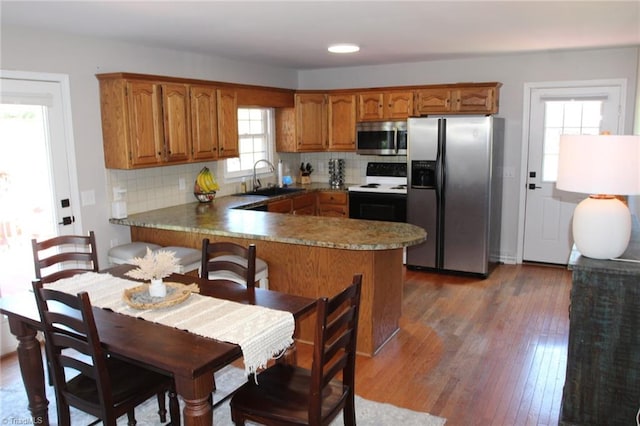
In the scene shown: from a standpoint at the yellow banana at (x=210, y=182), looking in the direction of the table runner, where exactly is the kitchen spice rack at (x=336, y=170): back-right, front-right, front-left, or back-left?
back-left

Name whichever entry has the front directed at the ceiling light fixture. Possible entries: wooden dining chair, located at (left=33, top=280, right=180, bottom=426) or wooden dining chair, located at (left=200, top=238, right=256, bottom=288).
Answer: wooden dining chair, located at (left=33, top=280, right=180, bottom=426)

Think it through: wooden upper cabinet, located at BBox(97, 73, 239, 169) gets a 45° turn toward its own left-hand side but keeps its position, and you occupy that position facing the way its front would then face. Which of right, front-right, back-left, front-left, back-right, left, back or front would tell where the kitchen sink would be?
front-left

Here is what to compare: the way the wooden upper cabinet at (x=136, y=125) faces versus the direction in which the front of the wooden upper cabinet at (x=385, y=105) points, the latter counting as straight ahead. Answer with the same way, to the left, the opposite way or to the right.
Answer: to the left

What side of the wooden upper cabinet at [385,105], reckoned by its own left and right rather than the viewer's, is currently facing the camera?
front

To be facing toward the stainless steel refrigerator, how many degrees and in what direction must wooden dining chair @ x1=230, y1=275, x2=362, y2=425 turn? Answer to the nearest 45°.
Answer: approximately 90° to its right

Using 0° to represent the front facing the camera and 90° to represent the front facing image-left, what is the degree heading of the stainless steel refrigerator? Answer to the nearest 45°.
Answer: approximately 0°

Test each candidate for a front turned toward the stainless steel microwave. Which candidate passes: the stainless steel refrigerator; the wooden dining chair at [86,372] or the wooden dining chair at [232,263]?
the wooden dining chair at [86,372]

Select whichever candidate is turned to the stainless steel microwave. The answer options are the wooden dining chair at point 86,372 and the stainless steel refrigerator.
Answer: the wooden dining chair

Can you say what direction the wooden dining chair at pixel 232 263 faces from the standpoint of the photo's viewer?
facing the viewer and to the left of the viewer

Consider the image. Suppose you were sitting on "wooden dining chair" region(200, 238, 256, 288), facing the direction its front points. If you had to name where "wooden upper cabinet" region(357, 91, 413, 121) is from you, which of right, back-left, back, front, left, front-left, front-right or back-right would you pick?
back

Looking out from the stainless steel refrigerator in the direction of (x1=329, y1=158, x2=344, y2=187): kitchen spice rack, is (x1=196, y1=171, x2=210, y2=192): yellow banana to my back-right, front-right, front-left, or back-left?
front-left

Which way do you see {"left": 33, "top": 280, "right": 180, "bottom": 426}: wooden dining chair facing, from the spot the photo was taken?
facing away from the viewer and to the right of the viewer

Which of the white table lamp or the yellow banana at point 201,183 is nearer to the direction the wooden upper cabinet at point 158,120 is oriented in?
the white table lamp

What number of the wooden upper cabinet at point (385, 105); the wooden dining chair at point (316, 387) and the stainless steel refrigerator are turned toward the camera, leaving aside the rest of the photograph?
2

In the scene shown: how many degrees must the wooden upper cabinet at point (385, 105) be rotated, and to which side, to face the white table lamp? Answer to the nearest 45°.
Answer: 0° — it already faces it
